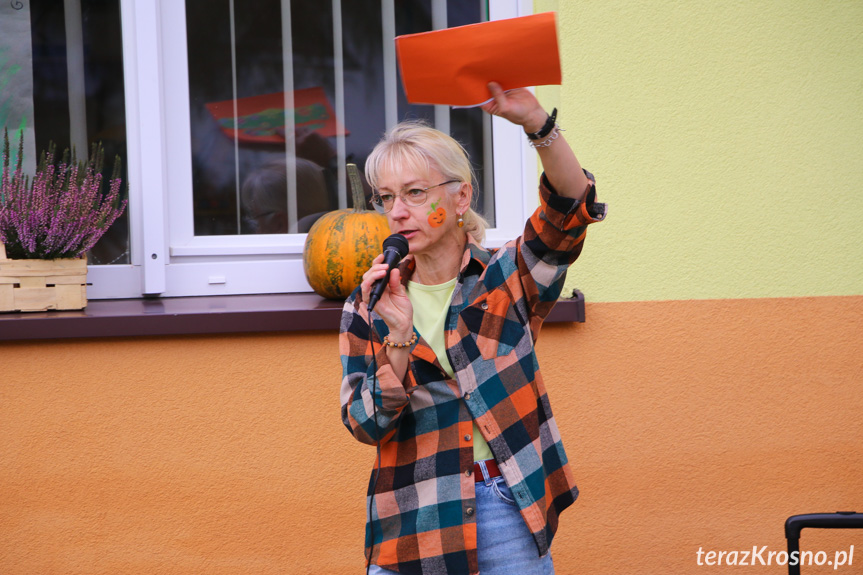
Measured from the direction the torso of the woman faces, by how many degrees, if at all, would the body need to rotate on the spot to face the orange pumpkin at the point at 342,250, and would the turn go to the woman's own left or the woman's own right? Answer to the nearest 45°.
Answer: approximately 135° to the woman's own right

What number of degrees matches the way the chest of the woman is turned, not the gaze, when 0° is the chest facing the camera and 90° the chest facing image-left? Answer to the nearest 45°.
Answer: approximately 45°

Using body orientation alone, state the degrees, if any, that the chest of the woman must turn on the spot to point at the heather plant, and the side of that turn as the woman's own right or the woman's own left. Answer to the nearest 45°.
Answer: approximately 90° to the woman's own right

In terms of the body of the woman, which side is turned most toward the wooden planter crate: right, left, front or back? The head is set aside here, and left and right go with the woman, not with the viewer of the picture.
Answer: right
